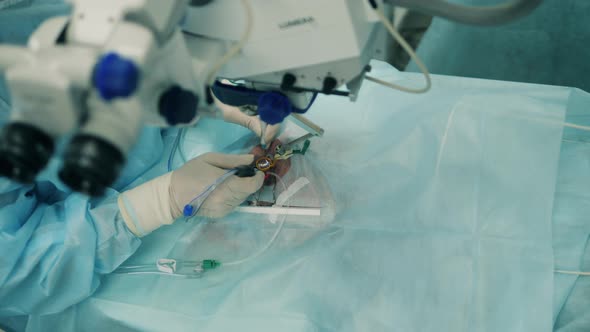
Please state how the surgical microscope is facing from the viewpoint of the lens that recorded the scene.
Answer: facing the viewer and to the left of the viewer

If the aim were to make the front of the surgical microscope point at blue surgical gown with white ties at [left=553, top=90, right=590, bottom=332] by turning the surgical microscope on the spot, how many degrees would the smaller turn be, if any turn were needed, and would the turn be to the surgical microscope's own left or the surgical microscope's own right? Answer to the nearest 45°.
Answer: approximately 135° to the surgical microscope's own left
